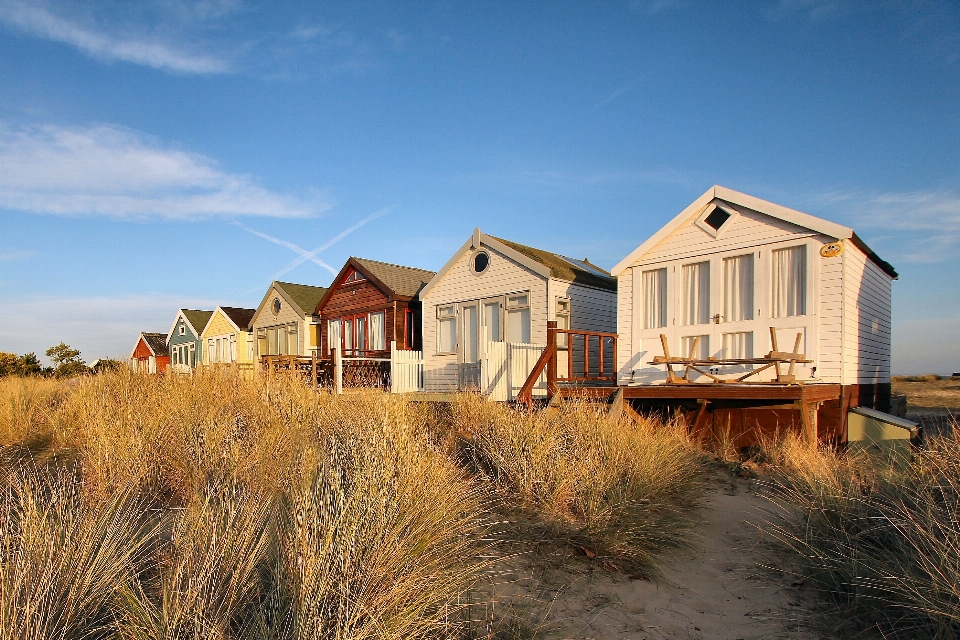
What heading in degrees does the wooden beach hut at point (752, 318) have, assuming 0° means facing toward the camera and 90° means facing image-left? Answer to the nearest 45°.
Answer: approximately 45°

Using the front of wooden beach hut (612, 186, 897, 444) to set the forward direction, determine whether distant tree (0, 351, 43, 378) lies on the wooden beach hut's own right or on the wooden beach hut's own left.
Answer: on the wooden beach hut's own right
